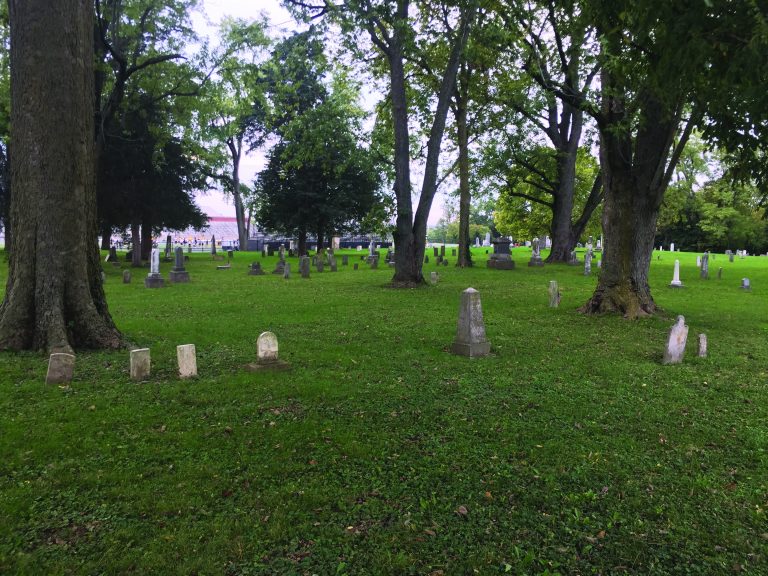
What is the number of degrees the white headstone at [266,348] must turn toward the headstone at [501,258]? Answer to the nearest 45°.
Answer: approximately 135° to its left

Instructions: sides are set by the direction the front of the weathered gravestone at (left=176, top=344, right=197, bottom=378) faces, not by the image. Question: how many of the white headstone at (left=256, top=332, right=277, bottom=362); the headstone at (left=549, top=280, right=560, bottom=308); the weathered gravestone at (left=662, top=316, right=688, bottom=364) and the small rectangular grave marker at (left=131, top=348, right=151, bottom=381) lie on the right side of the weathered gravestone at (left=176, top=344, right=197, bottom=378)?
1

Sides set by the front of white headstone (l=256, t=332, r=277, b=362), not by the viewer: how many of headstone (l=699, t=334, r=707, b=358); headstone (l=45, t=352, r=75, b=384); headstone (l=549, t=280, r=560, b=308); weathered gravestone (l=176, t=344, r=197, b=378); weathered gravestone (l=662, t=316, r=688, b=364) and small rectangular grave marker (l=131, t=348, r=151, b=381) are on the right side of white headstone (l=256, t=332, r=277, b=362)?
3

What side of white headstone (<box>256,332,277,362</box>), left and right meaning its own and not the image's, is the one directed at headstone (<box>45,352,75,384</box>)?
right

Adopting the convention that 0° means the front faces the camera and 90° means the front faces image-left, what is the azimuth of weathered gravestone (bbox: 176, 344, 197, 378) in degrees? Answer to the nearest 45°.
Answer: approximately 0°

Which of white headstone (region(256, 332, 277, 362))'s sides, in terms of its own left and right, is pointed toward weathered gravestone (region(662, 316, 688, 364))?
left

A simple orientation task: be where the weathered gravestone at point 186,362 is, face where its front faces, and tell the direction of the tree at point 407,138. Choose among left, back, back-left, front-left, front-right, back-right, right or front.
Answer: back-left

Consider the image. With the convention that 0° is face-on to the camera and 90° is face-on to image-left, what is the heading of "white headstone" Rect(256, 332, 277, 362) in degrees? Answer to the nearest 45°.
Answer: approximately 0°

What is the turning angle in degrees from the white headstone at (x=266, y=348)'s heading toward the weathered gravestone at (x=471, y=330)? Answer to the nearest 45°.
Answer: approximately 90° to its left

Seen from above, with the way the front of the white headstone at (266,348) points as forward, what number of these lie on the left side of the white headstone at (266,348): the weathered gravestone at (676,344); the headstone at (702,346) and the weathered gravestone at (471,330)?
3

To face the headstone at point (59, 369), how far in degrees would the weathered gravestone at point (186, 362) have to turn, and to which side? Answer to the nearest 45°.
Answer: approximately 90° to its right

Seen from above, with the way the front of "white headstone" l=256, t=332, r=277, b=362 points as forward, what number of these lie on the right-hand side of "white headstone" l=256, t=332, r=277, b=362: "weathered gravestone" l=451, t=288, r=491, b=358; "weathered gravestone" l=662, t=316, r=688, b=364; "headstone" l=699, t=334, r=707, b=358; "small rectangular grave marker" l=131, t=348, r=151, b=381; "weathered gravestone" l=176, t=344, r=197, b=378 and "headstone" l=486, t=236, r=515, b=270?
2

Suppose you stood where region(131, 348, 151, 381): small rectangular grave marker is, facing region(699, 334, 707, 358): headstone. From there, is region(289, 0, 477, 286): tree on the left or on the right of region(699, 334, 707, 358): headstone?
left

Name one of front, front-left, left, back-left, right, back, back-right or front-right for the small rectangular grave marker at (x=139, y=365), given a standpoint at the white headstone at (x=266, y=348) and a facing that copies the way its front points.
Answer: right

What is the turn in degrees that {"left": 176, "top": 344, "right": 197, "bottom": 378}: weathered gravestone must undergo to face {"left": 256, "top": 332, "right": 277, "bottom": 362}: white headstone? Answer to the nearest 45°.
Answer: approximately 90° to its left
